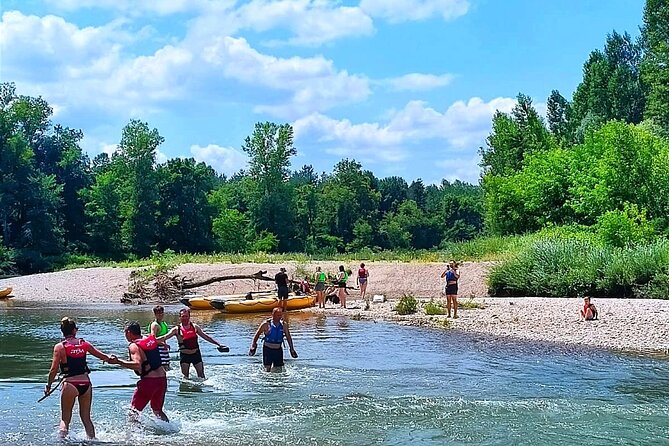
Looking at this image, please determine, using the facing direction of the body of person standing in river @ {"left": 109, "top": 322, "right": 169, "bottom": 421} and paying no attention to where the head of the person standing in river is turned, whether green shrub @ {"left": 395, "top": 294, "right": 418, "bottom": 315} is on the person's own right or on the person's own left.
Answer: on the person's own right

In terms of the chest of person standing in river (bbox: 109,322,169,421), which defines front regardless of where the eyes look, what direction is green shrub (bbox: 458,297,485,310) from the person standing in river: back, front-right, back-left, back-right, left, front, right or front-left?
right

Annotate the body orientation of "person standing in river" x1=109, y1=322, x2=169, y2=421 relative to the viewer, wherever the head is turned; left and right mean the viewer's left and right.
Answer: facing away from the viewer and to the left of the viewer

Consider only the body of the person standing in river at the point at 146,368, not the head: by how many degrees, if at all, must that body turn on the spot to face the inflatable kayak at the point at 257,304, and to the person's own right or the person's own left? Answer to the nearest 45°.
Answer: approximately 45° to the person's own right

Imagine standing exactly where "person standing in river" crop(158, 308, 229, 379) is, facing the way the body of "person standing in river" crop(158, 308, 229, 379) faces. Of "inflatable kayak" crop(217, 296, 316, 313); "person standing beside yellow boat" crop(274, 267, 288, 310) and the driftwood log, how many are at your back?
3

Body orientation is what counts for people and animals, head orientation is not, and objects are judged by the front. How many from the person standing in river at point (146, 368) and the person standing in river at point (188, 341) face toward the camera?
1

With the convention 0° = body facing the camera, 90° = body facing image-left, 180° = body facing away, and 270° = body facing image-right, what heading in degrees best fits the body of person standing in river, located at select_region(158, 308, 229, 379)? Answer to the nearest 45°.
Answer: approximately 0°

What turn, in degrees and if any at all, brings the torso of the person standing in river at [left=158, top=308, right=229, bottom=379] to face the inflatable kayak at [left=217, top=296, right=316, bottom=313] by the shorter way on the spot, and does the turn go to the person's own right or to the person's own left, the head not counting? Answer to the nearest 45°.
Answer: approximately 180°

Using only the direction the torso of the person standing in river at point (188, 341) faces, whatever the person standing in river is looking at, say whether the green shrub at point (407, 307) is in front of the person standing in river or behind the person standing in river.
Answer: behind

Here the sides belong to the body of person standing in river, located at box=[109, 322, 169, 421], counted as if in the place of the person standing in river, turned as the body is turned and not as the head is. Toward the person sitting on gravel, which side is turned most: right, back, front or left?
right

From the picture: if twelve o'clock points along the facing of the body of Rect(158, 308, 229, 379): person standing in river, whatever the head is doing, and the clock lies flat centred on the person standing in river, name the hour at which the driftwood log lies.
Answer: The driftwood log is roughly at 6 o'clock from the person standing in river.

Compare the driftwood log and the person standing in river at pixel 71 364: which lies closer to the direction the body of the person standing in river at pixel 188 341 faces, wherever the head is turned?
the person standing in river

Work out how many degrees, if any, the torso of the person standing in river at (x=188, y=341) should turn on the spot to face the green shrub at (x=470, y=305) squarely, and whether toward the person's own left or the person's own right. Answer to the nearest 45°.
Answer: approximately 135° to the person's own left

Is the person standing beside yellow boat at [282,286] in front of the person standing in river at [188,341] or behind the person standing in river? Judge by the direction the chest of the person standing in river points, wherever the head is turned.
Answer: behind

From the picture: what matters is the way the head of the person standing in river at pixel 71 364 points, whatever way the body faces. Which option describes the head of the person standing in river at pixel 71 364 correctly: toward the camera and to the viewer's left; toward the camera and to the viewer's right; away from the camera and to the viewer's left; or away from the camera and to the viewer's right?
away from the camera and to the viewer's right
